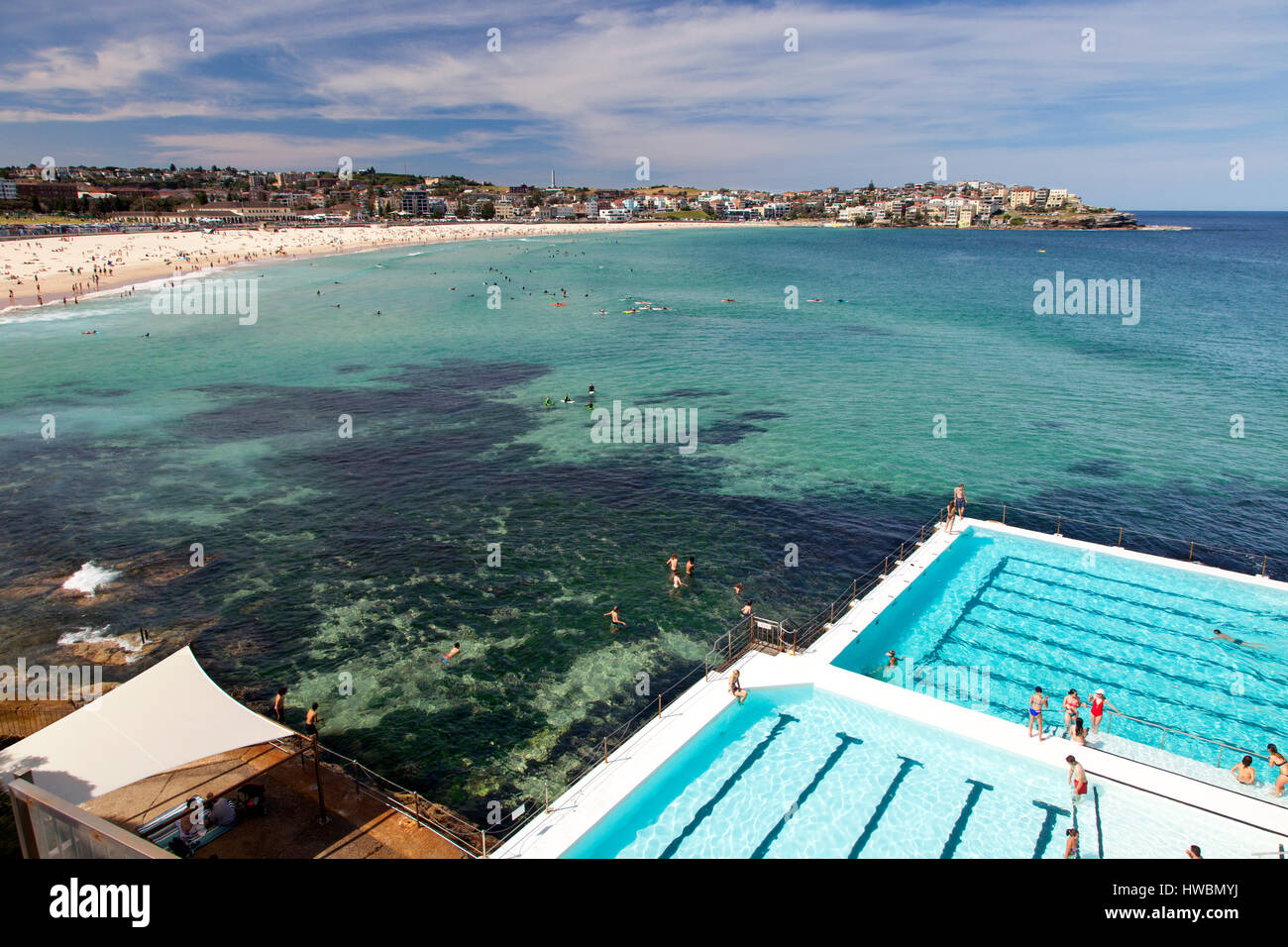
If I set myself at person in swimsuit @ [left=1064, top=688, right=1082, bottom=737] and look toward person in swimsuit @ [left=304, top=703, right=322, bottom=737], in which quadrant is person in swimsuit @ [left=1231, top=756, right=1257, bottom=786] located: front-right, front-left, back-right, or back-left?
back-left

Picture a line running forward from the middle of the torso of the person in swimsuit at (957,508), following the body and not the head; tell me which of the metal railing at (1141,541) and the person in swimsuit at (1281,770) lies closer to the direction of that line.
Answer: the person in swimsuit

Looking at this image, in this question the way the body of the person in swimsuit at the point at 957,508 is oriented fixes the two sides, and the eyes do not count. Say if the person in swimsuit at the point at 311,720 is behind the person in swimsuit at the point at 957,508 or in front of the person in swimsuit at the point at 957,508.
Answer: in front

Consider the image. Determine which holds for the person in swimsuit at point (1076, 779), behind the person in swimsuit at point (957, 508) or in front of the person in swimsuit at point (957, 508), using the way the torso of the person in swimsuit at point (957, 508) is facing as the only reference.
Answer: in front

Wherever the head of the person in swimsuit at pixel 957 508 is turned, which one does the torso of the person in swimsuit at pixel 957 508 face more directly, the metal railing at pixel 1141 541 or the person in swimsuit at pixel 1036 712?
the person in swimsuit
